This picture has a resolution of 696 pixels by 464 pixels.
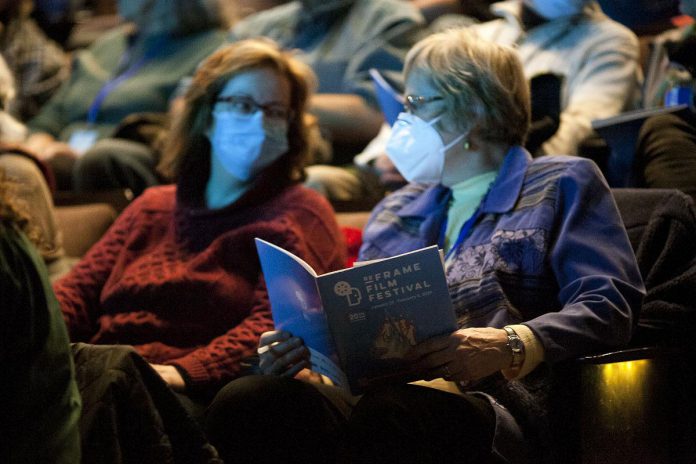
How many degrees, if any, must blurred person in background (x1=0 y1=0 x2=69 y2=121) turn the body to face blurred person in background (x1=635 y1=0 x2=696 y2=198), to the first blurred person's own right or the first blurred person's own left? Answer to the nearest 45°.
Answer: approximately 90° to the first blurred person's own left

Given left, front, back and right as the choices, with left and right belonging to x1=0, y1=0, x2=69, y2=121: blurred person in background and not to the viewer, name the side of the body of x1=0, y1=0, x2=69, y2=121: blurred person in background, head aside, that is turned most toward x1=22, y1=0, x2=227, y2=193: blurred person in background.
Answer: left

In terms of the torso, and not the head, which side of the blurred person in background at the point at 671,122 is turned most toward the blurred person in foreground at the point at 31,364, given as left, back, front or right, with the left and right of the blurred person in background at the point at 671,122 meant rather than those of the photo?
front

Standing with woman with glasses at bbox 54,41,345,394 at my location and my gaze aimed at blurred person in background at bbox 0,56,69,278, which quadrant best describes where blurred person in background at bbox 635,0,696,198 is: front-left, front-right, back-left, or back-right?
back-right

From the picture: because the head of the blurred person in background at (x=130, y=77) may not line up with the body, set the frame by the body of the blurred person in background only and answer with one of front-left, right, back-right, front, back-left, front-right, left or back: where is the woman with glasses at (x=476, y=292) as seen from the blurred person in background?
front-left

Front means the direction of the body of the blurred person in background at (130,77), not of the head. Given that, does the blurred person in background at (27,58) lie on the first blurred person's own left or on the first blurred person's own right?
on the first blurred person's own right

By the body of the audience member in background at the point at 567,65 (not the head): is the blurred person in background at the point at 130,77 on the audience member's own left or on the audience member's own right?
on the audience member's own right

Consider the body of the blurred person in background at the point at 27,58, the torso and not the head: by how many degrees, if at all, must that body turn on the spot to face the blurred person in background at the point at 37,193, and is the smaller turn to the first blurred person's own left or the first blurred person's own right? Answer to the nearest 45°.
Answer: approximately 45° to the first blurred person's own left

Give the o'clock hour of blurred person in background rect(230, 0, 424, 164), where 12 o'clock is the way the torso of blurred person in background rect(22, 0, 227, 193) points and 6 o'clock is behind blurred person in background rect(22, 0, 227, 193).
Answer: blurred person in background rect(230, 0, 424, 164) is roughly at 9 o'clock from blurred person in background rect(22, 0, 227, 193).

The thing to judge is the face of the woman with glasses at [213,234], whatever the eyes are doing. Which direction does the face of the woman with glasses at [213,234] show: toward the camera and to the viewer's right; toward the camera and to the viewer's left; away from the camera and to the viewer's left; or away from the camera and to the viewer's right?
toward the camera and to the viewer's right

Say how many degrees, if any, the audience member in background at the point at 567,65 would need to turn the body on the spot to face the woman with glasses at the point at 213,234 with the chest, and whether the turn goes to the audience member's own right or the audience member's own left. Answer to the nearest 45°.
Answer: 0° — they already face them

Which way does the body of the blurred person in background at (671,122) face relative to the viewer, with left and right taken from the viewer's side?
facing the viewer and to the left of the viewer

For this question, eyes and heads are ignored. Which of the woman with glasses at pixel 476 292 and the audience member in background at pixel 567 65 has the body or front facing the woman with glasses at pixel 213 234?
the audience member in background
